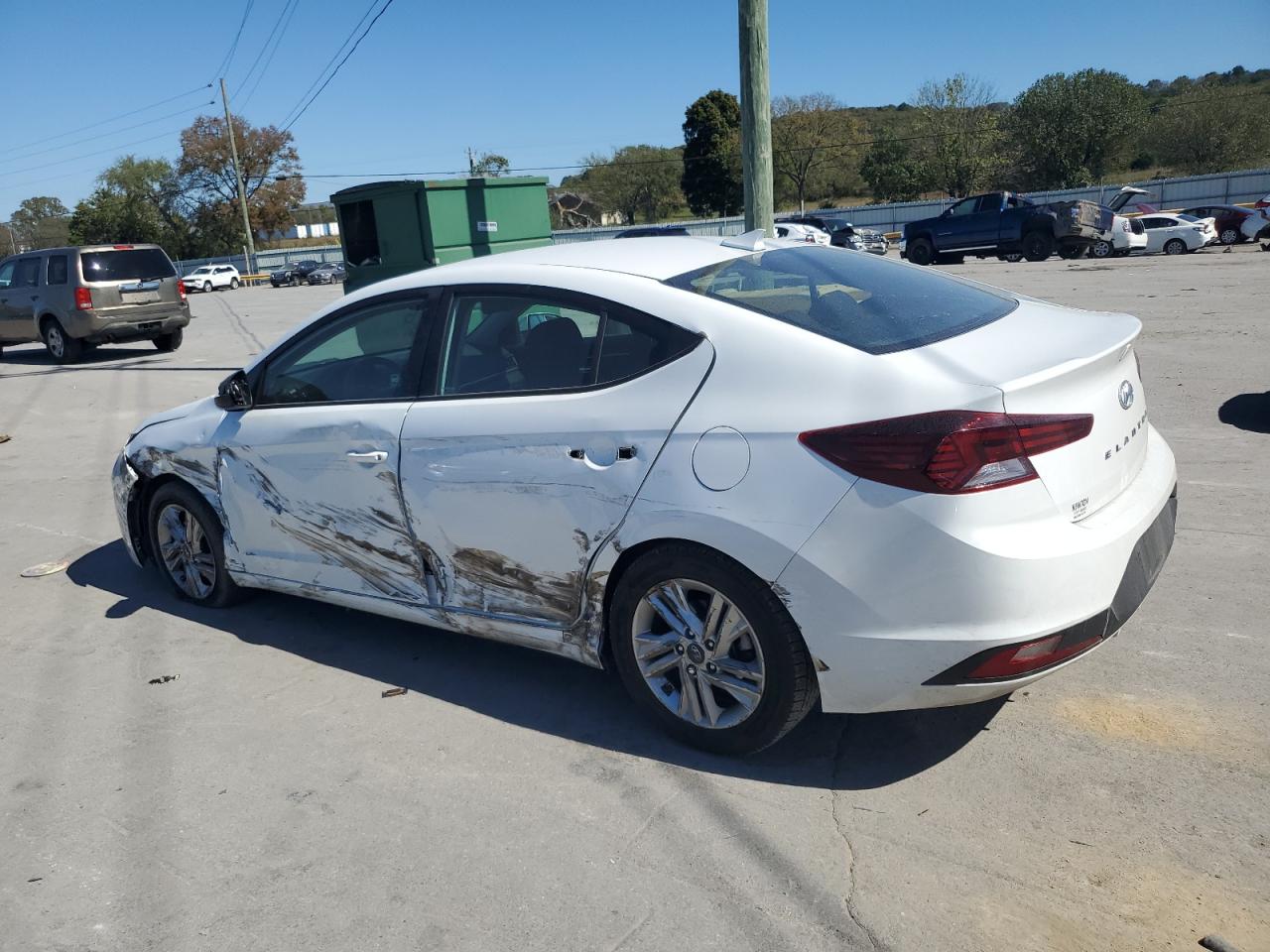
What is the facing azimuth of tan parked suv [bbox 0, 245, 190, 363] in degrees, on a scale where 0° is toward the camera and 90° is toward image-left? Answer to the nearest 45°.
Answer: approximately 135°

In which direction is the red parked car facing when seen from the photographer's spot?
facing to the left of the viewer

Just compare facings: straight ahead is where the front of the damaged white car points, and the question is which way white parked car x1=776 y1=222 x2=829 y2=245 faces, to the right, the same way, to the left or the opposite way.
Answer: the opposite way

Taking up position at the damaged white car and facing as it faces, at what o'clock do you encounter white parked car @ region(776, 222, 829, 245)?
The white parked car is roughly at 2 o'clock from the damaged white car.

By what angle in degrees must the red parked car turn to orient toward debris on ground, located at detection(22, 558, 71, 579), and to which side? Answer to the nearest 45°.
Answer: approximately 90° to its left

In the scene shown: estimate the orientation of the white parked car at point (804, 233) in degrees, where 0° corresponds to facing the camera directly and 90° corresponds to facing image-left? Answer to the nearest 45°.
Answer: approximately 315°

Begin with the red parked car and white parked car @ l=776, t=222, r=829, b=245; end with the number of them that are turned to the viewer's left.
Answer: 1

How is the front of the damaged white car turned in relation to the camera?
facing away from the viewer and to the left of the viewer

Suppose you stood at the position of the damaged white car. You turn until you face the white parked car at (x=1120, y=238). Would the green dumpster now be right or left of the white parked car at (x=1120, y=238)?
left
